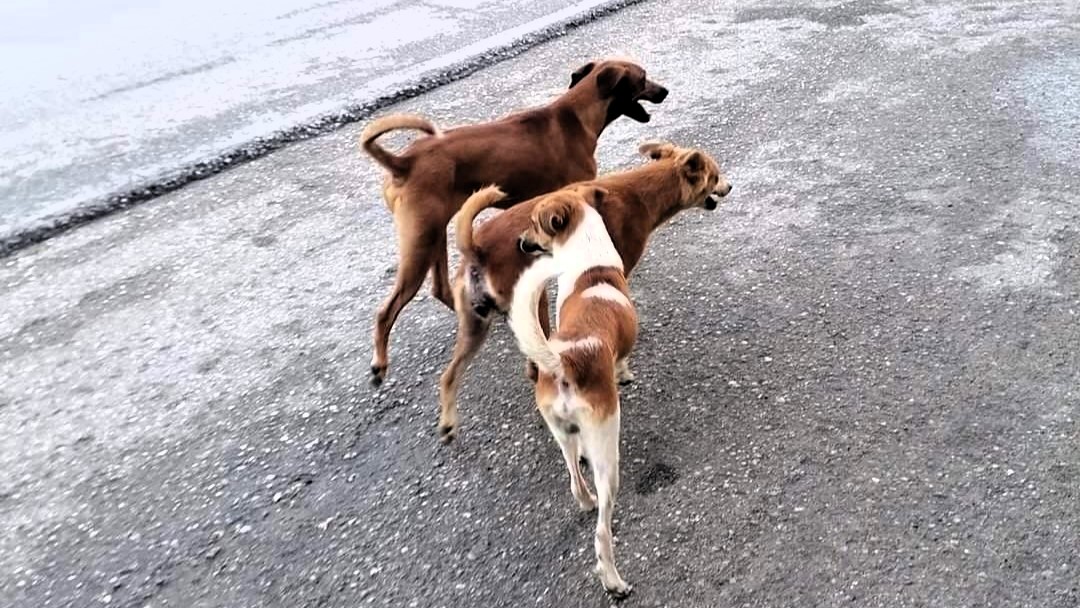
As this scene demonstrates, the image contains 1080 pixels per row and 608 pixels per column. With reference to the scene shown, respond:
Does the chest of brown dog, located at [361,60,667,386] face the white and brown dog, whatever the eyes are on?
no

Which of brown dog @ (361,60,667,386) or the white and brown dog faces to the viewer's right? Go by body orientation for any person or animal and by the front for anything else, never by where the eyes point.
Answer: the brown dog

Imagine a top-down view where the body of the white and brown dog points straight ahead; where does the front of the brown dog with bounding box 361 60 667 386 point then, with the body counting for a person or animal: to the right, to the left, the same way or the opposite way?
to the right

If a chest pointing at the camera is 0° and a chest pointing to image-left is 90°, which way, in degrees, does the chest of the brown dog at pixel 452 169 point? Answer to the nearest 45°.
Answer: approximately 270°

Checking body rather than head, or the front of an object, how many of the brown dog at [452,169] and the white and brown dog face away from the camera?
1

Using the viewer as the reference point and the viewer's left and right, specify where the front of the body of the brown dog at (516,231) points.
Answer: facing away from the viewer and to the right of the viewer

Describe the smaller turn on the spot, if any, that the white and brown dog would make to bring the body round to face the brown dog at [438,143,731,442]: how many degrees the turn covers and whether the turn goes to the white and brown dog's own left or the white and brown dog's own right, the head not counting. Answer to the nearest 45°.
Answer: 0° — it already faces it

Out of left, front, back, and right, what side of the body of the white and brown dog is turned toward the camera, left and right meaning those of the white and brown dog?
back
